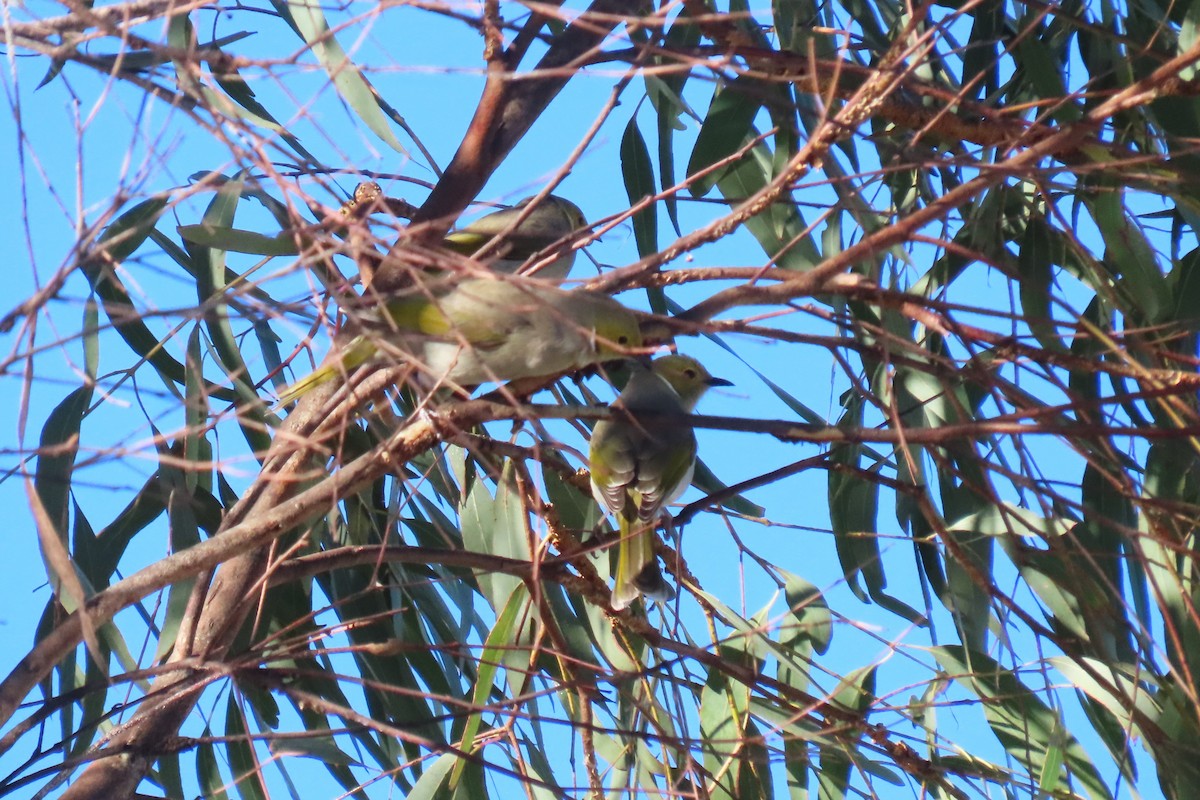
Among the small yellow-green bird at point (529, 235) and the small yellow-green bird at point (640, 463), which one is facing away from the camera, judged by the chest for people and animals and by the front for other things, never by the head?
the small yellow-green bird at point (640, 463)

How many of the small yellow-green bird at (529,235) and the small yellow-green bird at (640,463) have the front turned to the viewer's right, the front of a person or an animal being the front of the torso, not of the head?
1

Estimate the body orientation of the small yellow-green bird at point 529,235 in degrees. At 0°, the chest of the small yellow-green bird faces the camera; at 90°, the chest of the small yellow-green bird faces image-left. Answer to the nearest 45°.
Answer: approximately 270°

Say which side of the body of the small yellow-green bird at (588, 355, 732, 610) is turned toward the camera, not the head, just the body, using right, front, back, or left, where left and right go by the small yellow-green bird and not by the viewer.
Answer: back

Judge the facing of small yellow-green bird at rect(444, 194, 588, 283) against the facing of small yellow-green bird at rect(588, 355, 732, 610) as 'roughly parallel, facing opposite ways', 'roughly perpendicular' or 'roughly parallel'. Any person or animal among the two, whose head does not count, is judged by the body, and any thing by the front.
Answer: roughly perpendicular
